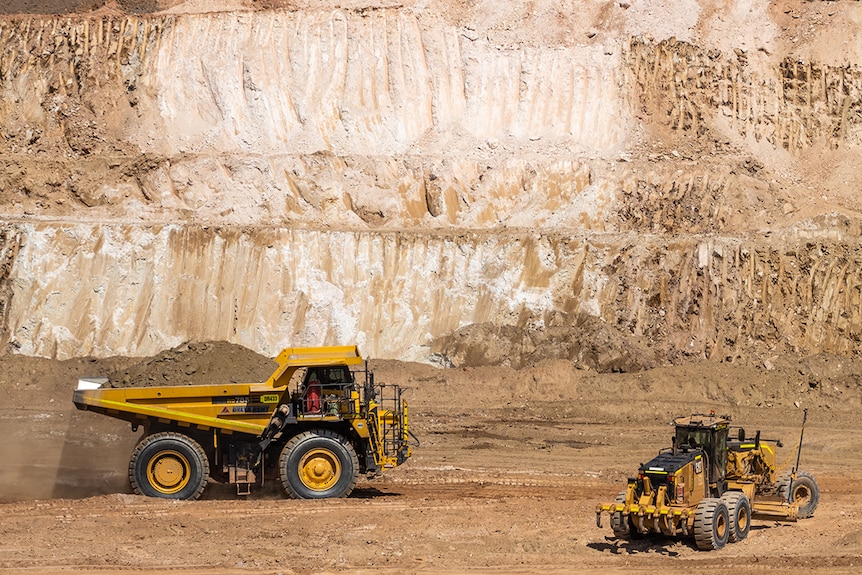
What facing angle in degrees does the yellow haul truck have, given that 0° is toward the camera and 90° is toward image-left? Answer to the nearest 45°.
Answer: approximately 270°

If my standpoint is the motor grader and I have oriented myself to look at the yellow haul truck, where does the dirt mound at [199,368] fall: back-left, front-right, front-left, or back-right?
front-right

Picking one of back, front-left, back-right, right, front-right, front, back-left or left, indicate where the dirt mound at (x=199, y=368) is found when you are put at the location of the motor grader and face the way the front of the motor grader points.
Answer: left

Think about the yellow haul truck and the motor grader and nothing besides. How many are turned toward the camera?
0

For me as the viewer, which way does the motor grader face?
facing away from the viewer and to the right of the viewer

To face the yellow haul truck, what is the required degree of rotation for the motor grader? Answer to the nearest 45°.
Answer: approximately 135° to its left

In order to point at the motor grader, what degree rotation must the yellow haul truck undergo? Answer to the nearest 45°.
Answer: approximately 45° to its right

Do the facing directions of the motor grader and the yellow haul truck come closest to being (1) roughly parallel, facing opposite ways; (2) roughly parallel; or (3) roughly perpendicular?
roughly parallel
